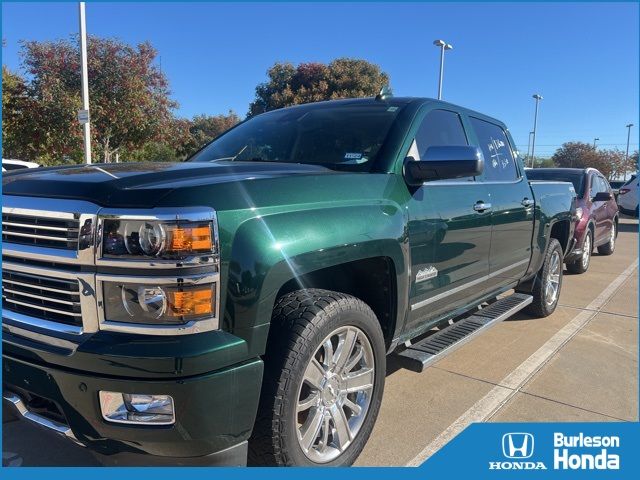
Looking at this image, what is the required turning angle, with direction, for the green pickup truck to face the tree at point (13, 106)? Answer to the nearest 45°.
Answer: approximately 90° to its right

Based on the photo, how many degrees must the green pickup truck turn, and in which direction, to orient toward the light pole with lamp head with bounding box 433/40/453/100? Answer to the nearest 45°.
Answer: approximately 135° to its right

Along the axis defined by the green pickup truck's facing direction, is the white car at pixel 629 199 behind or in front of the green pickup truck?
behind

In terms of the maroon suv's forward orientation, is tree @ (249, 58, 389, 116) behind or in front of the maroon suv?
behind

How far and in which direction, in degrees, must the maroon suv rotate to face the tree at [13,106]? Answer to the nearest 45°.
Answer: approximately 90° to its right
